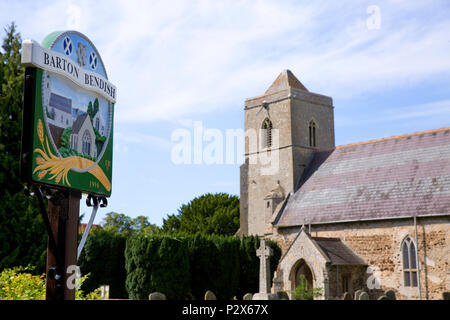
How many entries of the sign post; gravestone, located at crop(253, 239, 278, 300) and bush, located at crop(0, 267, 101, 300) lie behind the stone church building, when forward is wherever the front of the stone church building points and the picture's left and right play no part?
0

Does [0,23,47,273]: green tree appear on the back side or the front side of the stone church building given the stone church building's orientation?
on the front side

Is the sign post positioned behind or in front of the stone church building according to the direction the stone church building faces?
in front

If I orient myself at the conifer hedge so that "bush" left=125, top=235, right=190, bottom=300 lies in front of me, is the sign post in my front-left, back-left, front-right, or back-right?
front-right

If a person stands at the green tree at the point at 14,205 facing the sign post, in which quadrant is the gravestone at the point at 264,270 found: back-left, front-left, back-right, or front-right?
back-left

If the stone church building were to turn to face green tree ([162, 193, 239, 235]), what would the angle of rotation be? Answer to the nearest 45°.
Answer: approximately 90° to its right

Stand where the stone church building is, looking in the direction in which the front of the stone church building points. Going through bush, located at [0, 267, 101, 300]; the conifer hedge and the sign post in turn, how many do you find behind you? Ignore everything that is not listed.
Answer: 0

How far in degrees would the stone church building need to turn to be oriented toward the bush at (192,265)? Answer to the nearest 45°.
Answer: approximately 45° to its right

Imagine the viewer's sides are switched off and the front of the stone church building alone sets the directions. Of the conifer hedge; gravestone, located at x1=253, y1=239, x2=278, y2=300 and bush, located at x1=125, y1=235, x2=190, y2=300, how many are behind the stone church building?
0

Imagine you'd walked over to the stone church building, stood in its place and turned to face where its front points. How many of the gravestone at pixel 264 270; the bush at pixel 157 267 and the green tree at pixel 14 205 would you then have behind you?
0

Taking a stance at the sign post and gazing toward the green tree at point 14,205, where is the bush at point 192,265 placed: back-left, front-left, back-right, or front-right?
front-right

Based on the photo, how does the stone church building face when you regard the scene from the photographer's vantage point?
facing the viewer and to the left of the viewer

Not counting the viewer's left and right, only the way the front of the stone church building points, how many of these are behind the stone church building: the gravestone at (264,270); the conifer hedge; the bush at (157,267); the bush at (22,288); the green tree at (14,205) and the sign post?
0
